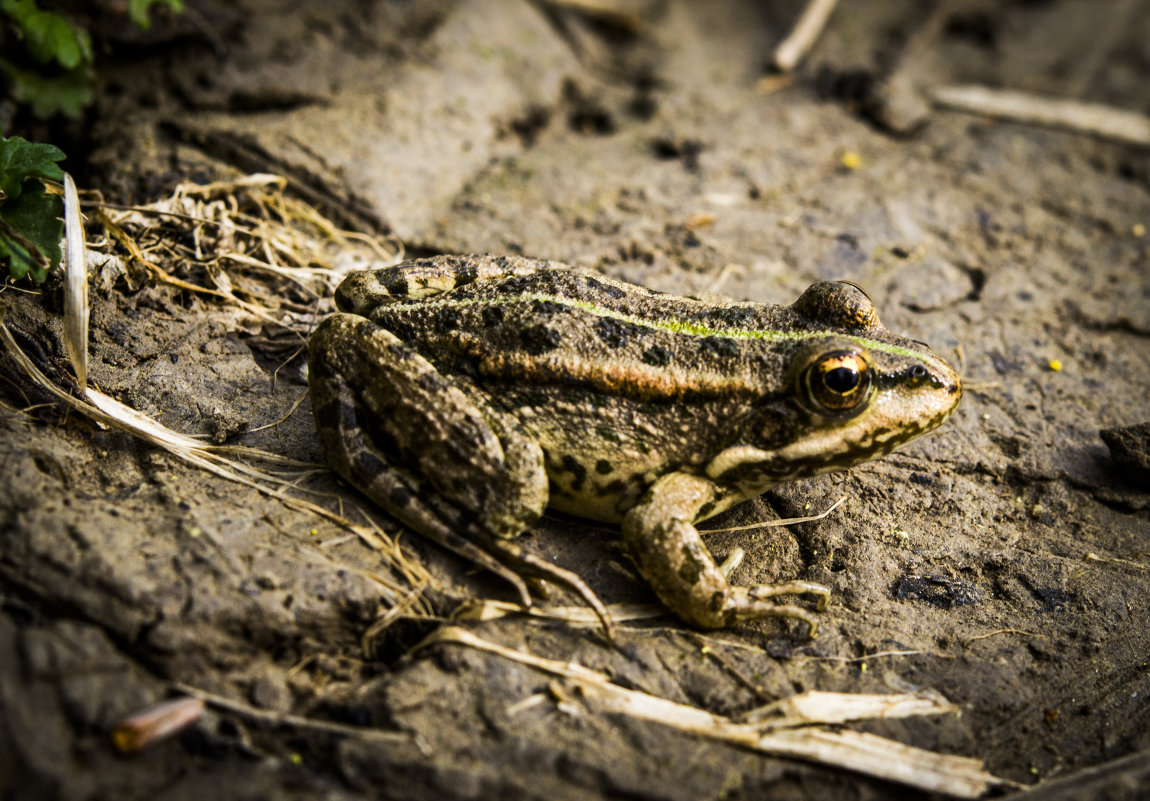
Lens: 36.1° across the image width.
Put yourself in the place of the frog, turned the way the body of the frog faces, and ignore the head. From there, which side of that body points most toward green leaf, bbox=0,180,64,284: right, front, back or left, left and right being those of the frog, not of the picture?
back

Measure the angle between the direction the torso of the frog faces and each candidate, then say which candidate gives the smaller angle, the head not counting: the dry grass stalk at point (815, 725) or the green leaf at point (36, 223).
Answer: the dry grass stalk

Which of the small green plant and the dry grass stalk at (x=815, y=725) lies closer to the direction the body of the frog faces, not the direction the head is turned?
the dry grass stalk

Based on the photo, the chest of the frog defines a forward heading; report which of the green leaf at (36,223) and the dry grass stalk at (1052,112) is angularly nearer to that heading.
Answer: the dry grass stalk

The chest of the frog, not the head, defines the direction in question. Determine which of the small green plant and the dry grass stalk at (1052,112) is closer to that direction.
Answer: the dry grass stalk

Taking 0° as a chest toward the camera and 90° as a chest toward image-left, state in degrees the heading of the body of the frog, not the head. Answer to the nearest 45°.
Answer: approximately 270°
